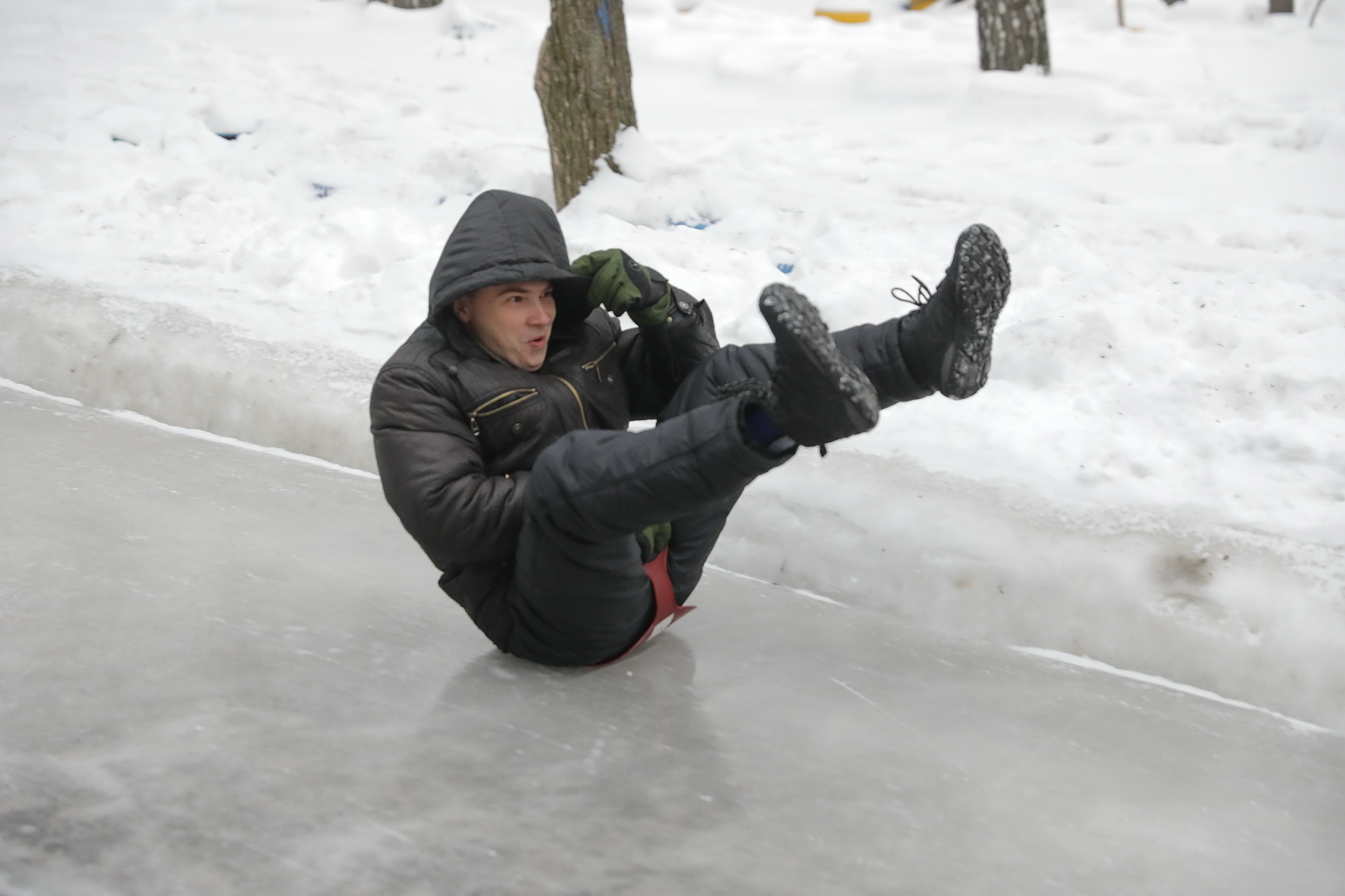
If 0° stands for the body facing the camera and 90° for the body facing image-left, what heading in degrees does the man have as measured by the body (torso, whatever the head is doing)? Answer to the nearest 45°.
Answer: approximately 315°

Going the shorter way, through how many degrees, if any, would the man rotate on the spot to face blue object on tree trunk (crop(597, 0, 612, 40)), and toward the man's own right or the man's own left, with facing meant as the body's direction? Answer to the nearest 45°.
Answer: approximately 135° to the man's own left

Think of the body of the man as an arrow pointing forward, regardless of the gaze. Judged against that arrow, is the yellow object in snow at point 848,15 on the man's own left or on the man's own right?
on the man's own left
